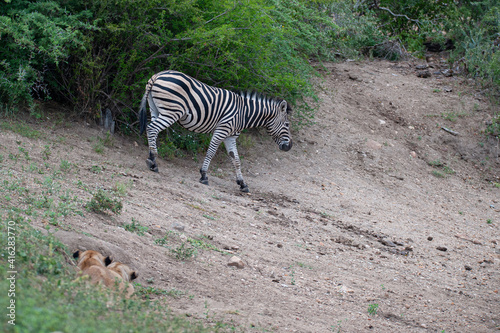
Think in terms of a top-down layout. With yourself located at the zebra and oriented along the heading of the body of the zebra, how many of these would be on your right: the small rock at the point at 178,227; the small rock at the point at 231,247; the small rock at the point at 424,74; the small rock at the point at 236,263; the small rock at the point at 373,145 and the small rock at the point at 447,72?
3

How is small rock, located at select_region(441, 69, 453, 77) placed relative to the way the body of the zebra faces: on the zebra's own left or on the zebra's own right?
on the zebra's own left

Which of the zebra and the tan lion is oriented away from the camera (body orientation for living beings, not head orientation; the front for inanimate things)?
the tan lion

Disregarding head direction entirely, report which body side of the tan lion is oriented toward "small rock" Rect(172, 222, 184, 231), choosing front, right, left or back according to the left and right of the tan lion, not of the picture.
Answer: front

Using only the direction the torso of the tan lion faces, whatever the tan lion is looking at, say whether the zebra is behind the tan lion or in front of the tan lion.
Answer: in front

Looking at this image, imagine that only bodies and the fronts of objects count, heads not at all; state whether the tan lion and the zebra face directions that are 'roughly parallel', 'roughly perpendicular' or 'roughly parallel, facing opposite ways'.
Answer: roughly perpendicular

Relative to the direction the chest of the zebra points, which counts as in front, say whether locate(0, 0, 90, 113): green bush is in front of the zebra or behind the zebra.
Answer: behind

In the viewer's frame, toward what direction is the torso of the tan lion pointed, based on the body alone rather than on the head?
away from the camera

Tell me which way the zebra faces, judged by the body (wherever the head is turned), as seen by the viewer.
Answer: to the viewer's right
